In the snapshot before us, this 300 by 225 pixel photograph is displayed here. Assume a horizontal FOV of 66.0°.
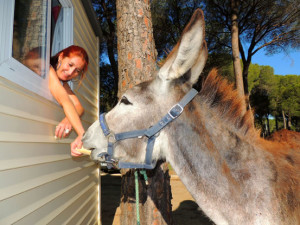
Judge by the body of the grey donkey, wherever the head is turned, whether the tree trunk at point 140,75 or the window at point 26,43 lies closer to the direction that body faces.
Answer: the window

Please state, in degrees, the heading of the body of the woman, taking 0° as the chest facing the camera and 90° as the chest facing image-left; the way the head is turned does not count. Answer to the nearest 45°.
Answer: approximately 315°

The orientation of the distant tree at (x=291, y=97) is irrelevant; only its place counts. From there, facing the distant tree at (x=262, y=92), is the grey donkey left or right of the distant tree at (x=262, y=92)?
left

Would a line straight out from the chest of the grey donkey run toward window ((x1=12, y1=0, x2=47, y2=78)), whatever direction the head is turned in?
yes

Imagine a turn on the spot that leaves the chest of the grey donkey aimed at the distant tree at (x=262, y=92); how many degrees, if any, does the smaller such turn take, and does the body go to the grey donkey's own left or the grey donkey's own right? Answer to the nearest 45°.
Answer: approximately 90° to the grey donkey's own right

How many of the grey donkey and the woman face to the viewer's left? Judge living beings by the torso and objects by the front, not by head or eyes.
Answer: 1

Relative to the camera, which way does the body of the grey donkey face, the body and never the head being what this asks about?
to the viewer's left

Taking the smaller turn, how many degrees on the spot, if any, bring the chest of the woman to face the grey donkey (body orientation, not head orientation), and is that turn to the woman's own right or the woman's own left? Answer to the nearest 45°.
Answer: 0° — they already face it
